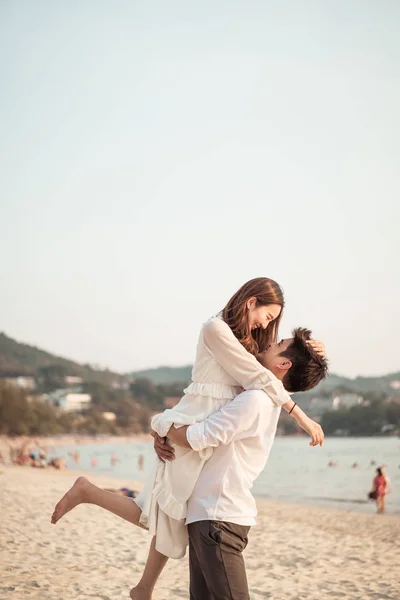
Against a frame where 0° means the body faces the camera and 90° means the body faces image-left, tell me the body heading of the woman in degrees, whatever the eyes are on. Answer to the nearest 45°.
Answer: approximately 270°

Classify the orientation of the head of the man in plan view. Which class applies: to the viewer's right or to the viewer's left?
to the viewer's left

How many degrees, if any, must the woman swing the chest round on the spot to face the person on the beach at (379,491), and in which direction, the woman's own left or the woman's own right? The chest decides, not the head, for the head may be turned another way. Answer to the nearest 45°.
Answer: approximately 90° to the woman's own left
